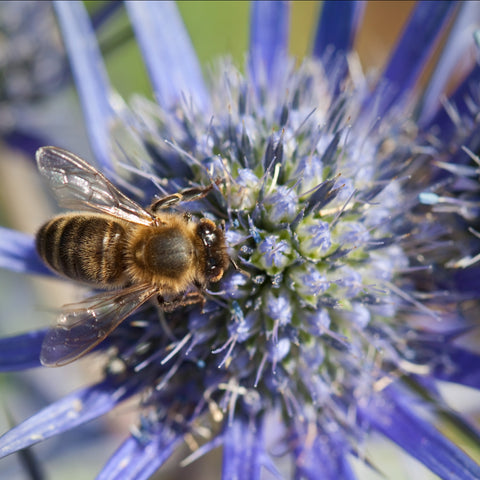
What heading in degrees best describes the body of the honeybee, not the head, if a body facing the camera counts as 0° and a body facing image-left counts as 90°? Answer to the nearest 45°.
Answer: approximately 270°
